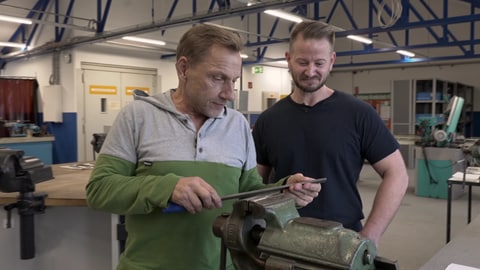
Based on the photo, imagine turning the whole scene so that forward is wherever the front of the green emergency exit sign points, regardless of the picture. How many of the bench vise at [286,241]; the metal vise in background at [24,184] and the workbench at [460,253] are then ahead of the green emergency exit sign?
3

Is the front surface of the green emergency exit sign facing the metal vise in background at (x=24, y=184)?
yes

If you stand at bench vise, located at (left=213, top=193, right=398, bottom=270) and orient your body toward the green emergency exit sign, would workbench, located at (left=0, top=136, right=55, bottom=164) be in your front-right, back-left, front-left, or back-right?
front-left

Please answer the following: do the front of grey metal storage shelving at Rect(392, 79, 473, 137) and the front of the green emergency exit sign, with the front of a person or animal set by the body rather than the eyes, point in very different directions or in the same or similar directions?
same or similar directions

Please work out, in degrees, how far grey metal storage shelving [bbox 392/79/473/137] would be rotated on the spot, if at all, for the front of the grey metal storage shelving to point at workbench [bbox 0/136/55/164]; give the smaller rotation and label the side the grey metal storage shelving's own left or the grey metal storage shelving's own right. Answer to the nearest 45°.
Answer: approximately 45° to the grey metal storage shelving's own right

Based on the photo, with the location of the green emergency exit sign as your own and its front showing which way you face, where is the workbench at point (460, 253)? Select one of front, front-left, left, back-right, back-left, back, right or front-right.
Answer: front

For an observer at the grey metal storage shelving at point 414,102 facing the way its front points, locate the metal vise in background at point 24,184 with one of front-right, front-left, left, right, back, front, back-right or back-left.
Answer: front

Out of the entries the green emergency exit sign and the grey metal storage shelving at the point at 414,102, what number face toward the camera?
2

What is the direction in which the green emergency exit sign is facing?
toward the camera

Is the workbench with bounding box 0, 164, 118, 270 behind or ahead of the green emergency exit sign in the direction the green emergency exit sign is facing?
ahead

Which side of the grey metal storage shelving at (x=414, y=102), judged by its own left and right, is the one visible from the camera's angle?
front

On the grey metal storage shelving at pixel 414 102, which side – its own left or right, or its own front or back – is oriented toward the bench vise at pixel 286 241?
front

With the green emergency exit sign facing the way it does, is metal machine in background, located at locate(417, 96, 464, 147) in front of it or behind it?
in front

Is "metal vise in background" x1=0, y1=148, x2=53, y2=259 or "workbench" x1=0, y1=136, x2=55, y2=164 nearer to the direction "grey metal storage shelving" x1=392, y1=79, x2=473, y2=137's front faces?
the metal vise in background

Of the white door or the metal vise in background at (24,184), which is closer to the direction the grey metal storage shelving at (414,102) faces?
the metal vise in background

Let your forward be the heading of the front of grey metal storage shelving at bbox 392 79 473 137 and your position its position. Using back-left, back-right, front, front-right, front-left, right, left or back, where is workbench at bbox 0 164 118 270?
front
